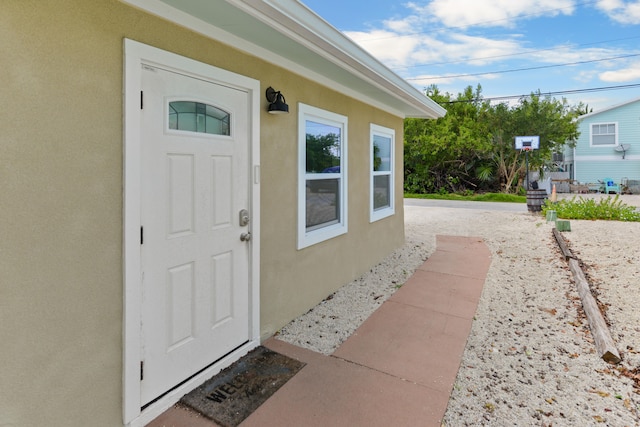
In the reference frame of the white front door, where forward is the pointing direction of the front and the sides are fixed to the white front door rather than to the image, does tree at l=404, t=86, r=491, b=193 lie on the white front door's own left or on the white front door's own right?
on the white front door's own left

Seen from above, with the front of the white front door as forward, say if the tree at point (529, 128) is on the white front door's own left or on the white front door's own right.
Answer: on the white front door's own left

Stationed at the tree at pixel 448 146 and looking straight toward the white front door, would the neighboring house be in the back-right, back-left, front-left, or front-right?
back-left

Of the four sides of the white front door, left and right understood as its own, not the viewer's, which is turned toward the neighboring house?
left

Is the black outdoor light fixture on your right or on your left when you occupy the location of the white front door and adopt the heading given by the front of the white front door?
on your left

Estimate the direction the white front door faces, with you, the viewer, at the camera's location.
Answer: facing the viewer and to the right of the viewer
